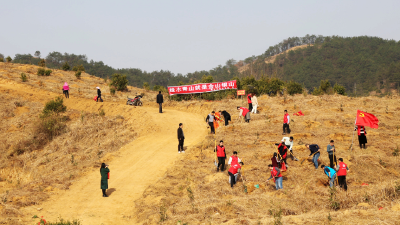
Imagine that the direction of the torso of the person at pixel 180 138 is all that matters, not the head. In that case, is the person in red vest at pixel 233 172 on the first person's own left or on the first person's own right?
on the first person's own right

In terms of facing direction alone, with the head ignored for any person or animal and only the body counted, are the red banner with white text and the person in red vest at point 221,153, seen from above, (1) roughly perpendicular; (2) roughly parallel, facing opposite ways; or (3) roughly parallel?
roughly parallel

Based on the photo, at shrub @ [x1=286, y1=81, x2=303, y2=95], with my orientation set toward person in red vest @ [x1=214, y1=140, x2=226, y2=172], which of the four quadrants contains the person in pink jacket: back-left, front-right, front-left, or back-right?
front-right

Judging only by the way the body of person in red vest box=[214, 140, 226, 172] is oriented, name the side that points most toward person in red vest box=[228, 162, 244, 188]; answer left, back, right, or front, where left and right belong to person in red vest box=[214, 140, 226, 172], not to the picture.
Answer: front

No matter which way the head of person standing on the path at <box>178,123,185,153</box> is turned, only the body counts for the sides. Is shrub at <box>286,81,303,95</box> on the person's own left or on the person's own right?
on the person's own left

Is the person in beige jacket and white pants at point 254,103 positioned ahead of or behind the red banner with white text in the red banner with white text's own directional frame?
ahead

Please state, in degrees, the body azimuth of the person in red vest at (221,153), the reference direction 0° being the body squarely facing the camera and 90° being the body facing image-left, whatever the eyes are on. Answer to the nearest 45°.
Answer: approximately 0°

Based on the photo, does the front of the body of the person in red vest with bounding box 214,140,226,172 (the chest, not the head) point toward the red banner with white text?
no

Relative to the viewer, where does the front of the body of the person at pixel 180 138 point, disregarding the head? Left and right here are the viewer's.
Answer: facing to the right of the viewer

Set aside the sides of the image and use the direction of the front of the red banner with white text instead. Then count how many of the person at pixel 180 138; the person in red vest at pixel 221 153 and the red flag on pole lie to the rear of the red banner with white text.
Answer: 0

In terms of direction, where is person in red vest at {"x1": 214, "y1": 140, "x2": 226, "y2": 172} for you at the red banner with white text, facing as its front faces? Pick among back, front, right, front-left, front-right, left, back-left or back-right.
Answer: front

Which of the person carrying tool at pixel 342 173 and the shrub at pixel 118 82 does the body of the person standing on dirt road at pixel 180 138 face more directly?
the person carrying tool

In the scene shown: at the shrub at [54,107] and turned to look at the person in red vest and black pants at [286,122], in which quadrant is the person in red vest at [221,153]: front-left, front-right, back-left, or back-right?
front-right

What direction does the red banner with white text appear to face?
toward the camera

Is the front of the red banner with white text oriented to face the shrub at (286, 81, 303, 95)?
no
